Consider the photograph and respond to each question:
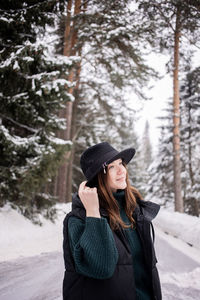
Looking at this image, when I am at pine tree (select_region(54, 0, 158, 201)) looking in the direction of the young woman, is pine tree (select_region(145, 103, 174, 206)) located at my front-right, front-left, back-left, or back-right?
back-left

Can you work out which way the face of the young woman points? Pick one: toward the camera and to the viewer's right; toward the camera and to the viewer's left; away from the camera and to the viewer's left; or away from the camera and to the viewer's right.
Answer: toward the camera and to the viewer's right

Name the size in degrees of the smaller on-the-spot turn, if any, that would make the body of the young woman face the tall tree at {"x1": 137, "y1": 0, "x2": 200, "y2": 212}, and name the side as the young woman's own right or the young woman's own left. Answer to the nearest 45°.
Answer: approximately 135° to the young woman's own left

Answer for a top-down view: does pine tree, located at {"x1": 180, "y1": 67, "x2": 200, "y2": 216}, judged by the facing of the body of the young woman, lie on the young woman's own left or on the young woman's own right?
on the young woman's own left

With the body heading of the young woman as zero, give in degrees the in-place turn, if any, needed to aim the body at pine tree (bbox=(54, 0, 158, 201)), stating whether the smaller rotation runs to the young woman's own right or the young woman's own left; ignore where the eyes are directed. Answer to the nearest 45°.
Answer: approximately 135° to the young woman's own left

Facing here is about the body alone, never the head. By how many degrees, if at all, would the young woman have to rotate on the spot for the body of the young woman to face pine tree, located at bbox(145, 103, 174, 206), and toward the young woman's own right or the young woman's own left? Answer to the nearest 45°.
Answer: approximately 135° to the young woman's own left

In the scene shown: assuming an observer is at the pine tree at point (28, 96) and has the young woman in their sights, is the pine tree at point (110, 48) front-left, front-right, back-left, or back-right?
back-left

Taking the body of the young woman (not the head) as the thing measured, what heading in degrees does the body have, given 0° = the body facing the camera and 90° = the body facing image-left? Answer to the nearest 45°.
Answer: approximately 315°
